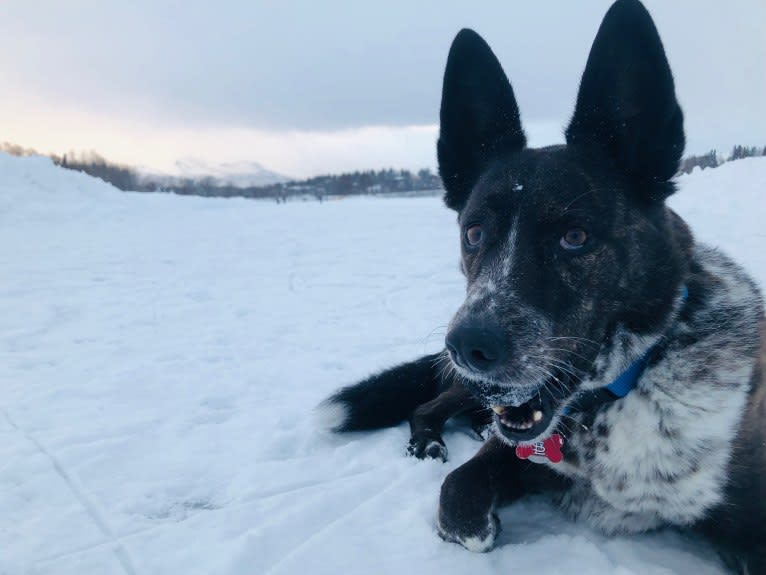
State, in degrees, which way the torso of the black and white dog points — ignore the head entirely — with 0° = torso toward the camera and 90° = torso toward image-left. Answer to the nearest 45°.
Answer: approximately 45°
